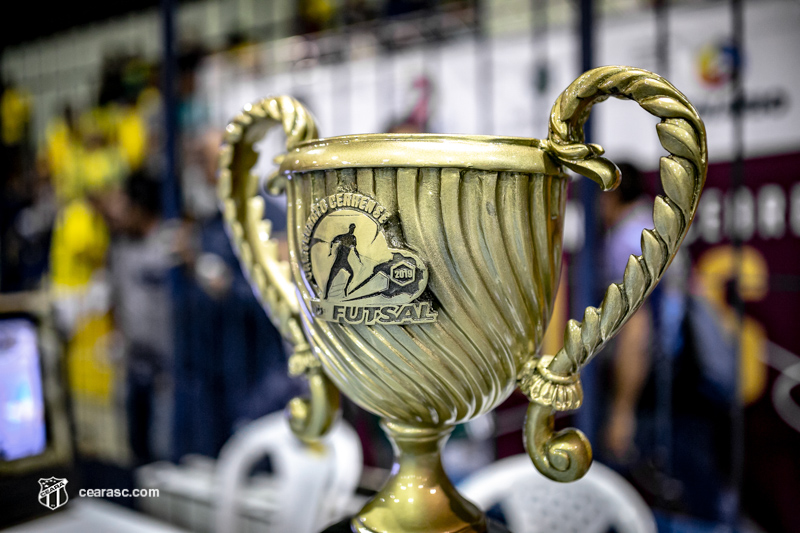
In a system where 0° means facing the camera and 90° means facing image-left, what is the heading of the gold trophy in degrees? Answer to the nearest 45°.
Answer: approximately 45°

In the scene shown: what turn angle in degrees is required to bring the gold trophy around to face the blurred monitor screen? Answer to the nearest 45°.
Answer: approximately 90° to its right

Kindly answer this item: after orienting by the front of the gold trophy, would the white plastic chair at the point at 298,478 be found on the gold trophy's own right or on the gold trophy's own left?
on the gold trophy's own right
